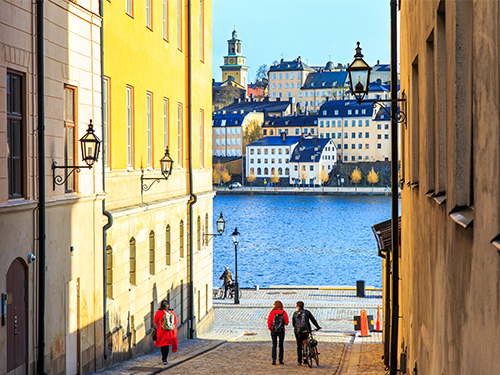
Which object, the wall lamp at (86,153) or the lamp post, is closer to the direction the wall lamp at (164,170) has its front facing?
the lamp post

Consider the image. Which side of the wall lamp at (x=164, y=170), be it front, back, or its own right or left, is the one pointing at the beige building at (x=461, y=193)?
right

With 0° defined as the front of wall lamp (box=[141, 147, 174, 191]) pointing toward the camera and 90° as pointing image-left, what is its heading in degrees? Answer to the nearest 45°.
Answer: approximately 270°

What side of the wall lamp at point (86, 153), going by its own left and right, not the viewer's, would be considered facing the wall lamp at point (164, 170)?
left

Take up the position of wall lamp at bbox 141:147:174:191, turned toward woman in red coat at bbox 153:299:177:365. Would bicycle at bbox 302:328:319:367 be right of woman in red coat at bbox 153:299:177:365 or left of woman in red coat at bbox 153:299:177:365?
left

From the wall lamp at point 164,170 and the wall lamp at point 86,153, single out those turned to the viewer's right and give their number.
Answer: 2

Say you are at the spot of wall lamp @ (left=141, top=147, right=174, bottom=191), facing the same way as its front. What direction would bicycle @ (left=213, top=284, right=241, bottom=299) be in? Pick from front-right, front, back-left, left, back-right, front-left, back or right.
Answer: left

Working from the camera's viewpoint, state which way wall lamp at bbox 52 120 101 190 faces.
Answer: facing to the right of the viewer

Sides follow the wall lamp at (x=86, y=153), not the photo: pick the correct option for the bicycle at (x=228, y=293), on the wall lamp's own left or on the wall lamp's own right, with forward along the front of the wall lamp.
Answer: on the wall lamp's own left

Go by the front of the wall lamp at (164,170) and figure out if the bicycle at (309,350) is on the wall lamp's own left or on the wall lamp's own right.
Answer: on the wall lamp's own right

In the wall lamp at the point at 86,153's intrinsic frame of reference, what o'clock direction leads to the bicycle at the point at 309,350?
The bicycle is roughly at 11 o'clock from the wall lamp.
